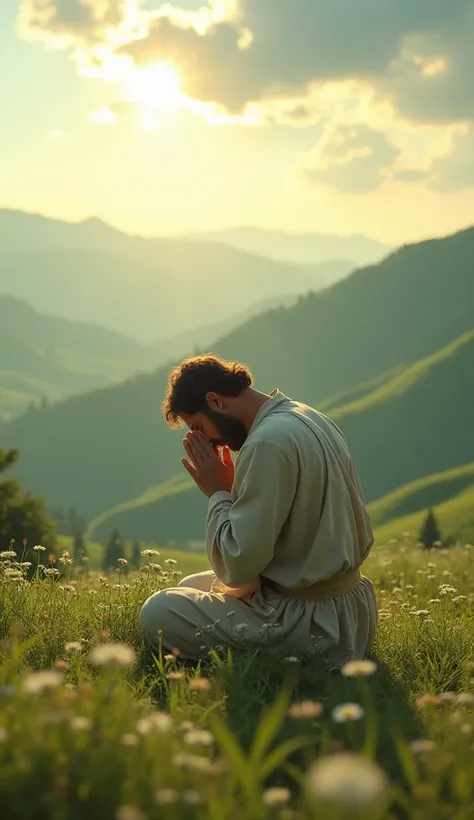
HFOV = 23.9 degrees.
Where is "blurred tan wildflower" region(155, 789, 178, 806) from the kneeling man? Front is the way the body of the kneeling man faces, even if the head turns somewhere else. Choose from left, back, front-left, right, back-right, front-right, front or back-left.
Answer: left

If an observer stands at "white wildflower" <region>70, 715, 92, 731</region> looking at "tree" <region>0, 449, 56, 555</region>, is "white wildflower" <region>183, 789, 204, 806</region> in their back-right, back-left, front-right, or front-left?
back-right

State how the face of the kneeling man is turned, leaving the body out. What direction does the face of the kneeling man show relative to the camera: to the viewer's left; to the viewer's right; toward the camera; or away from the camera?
to the viewer's left

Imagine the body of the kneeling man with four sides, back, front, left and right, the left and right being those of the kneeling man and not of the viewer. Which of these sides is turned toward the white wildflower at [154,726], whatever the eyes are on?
left

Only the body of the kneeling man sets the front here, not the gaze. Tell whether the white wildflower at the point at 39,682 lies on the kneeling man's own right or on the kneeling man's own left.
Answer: on the kneeling man's own left

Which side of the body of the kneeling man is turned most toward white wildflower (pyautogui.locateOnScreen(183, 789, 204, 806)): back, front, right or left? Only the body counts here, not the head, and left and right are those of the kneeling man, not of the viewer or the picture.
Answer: left

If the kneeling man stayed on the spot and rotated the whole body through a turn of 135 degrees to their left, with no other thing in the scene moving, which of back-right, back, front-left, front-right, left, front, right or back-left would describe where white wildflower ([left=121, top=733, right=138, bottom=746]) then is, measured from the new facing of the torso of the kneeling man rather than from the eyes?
front-right

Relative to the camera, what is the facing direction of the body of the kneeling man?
to the viewer's left

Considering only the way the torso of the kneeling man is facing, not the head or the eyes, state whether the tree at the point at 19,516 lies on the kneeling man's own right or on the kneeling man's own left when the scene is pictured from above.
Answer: on the kneeling man's own right

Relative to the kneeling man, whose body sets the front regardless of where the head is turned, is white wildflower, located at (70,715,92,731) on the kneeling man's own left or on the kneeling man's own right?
on the kneeling man's own left

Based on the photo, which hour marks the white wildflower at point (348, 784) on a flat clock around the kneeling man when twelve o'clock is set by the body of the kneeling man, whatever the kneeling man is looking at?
The white wildflower is roughly at 9 o'clock from the kneeling man.
